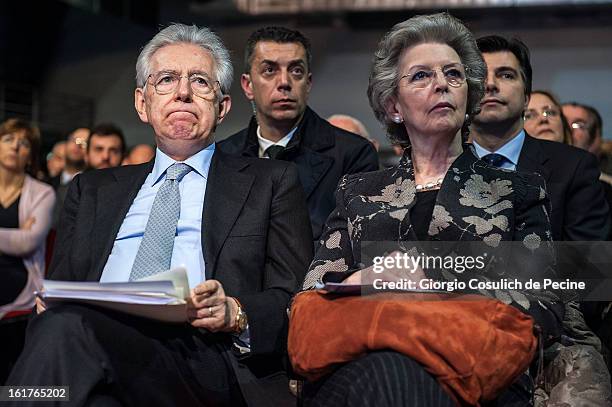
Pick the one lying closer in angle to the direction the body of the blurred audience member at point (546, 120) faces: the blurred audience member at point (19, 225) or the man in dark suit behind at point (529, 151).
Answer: the man in dark suit behind

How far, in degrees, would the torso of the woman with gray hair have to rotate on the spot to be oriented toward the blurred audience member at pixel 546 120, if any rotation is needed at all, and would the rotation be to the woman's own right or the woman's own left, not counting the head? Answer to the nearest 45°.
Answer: approximately 180°

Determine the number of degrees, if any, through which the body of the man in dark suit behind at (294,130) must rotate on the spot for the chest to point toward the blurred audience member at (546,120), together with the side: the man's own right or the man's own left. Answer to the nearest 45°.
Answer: approximately 90° to the man's own left

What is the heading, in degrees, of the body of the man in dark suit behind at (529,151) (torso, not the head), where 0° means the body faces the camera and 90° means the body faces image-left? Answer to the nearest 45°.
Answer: approximately 45°

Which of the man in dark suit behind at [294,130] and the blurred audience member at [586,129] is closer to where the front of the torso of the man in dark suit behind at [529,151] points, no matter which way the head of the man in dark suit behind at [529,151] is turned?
the man in dark suit behind

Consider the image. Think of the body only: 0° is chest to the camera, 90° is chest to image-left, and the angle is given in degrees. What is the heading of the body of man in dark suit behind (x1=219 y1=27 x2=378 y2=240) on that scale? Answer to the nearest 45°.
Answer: approximately 0°

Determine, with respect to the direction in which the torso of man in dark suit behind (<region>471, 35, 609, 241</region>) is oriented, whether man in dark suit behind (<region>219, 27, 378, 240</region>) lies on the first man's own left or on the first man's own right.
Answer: on the first man's own right

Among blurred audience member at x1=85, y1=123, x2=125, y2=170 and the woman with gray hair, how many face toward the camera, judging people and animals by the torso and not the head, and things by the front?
2

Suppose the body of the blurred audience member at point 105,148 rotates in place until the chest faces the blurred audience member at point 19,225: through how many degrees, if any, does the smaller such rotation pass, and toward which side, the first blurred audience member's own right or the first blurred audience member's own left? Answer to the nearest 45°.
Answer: approximately 45° to the first blurred audience member's own right
